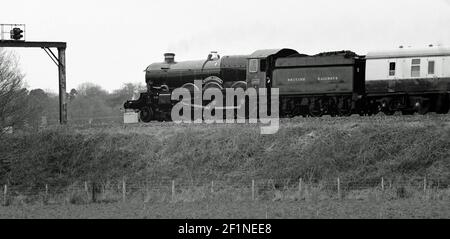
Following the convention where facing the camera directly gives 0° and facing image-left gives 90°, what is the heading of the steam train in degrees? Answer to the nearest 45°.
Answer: approximately 90°

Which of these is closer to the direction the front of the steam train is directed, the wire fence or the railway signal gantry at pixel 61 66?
the railway signal gantry

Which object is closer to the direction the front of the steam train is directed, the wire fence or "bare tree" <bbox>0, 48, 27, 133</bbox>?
the bare tree

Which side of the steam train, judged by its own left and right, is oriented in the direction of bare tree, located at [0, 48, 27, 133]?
front

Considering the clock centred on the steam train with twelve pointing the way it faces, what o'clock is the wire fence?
The wire fence is roughly at 10 o'clock from the steam train.

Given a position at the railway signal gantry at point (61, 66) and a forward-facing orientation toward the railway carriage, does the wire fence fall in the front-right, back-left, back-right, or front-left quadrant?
front-right

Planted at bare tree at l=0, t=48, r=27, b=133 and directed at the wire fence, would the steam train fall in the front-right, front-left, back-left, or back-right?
front-left

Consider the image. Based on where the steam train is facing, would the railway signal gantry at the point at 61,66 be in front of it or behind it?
in front
